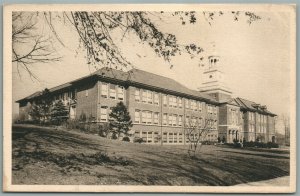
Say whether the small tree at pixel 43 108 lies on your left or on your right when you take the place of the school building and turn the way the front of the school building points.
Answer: on your right
